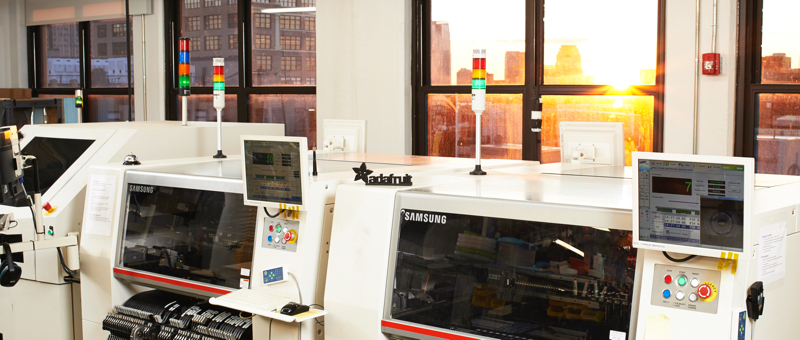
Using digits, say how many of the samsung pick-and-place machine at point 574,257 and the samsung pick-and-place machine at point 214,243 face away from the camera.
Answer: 0

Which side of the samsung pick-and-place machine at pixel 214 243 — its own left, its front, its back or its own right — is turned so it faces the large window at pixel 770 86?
back

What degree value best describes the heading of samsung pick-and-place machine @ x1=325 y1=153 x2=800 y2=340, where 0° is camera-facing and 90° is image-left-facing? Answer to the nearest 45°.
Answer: approximately 45°

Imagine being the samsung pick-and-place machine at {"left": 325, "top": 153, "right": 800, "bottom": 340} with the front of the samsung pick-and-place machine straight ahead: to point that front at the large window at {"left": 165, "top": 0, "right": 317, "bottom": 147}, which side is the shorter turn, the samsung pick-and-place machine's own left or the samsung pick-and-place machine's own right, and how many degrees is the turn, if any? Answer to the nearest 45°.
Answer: approximately 90° to the samsung pick-and-place machine's own right

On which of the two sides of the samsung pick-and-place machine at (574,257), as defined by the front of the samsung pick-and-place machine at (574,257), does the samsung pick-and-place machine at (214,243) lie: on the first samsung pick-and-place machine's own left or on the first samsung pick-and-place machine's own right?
on the first samsung pick-and-place machine's own right

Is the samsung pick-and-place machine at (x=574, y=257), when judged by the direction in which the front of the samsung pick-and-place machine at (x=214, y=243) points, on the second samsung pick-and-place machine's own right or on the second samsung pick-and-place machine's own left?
on the second samsung pick-and-place machine's own left

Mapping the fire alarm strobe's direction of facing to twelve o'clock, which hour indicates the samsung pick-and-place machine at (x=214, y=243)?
The samsung pick-and-place machine is roughly at 1 o'clock from the fire alarm strobe.

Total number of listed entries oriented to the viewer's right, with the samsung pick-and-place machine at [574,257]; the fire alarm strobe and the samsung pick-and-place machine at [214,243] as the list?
0

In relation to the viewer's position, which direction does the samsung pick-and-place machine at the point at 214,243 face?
facing the viewer and to the left of the viewer

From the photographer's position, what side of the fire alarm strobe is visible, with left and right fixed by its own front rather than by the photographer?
front
